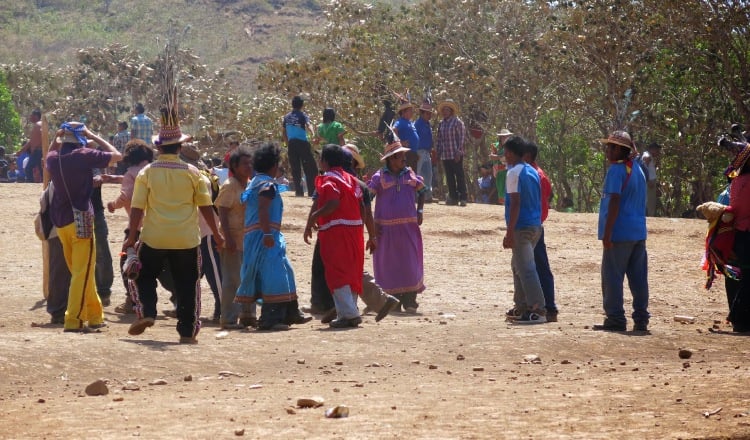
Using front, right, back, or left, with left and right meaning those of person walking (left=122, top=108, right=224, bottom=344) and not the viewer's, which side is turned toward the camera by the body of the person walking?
back

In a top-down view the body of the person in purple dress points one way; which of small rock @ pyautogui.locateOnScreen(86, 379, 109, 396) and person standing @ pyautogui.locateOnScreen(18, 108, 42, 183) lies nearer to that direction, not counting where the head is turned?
the small rock

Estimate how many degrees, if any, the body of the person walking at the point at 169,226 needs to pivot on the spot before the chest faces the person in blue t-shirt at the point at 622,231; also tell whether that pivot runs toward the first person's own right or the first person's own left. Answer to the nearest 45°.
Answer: approximately 90° to the first person's own right

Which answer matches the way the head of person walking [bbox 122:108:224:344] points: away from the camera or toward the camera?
away from the camera

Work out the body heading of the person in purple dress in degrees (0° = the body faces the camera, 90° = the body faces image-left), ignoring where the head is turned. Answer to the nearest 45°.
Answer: approximately 0°

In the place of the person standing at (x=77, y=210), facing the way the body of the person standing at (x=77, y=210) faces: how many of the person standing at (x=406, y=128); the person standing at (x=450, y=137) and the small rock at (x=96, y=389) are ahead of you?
2

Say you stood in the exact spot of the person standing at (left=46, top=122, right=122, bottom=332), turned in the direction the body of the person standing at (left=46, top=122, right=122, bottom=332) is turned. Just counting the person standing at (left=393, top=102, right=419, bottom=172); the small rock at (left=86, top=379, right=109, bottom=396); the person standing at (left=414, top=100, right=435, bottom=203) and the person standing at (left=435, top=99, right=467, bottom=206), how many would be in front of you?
3

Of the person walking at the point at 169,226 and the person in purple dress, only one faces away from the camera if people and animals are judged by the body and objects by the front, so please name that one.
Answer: the person walking

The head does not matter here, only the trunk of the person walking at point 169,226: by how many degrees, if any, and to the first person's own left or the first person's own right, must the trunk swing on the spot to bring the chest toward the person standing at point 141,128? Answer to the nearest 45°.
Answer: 0° — they already face them

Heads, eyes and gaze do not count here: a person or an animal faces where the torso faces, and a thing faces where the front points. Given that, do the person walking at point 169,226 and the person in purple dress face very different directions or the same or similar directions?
very different directions

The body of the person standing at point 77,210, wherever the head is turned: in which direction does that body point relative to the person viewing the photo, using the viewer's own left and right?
facing away from the viewer and to the right of the viewer

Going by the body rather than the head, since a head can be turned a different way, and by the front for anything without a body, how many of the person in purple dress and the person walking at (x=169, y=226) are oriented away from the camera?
1
